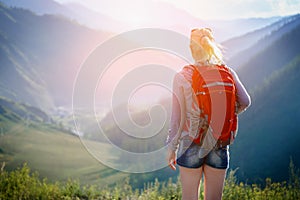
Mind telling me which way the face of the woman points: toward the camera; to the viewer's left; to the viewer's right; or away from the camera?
away from the camera

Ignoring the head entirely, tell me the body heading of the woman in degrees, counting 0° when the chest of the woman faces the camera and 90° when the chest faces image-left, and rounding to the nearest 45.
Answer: approximately 180°
